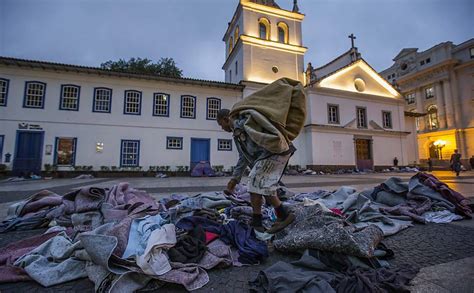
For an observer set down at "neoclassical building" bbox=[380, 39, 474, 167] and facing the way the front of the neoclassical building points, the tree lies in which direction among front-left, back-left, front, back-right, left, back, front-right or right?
front

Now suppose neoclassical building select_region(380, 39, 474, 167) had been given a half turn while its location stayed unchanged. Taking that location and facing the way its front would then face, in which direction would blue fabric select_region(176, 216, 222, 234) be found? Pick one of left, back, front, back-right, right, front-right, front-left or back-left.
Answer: back-right

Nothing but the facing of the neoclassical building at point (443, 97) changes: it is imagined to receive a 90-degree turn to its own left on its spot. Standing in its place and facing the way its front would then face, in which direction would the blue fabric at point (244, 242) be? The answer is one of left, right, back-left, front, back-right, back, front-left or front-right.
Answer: front-right

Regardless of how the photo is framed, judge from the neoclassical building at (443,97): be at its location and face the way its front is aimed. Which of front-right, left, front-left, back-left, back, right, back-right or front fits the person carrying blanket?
front-left

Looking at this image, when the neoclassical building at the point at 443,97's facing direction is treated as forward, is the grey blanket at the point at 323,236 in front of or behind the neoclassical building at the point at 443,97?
in front

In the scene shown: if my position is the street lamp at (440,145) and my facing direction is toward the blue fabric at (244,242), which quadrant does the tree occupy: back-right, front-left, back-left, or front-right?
front-right

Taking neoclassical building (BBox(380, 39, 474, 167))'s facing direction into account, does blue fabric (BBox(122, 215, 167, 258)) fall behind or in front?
in front

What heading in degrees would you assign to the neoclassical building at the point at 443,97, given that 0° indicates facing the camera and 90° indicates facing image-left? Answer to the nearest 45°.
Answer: approximately 45°

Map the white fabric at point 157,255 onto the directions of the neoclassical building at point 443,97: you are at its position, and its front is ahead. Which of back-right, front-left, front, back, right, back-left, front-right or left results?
front-left
